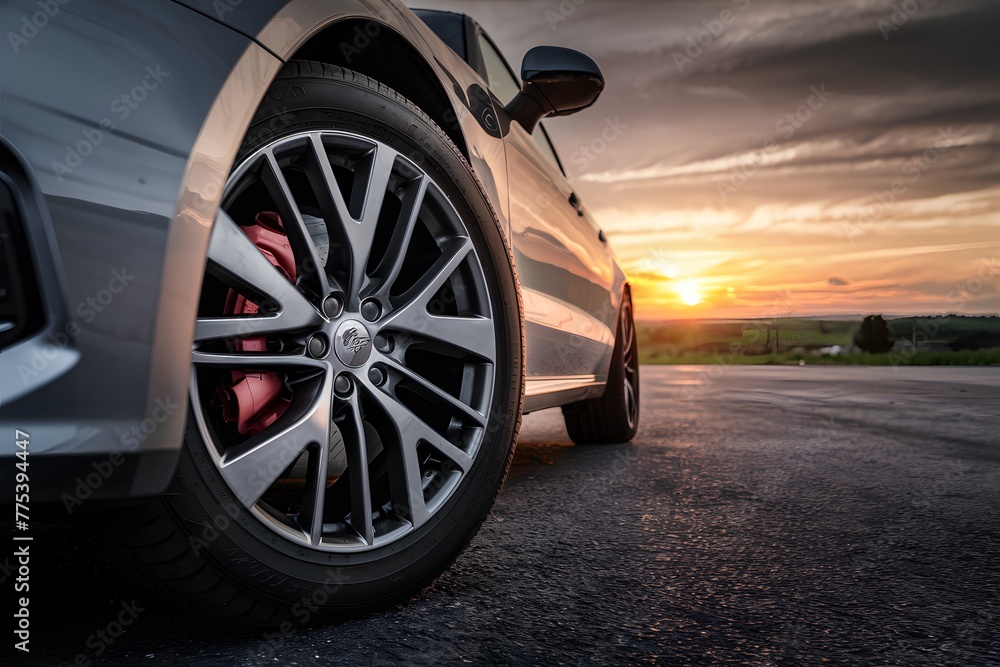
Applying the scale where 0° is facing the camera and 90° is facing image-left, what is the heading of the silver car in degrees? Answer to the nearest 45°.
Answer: approximately 45°
